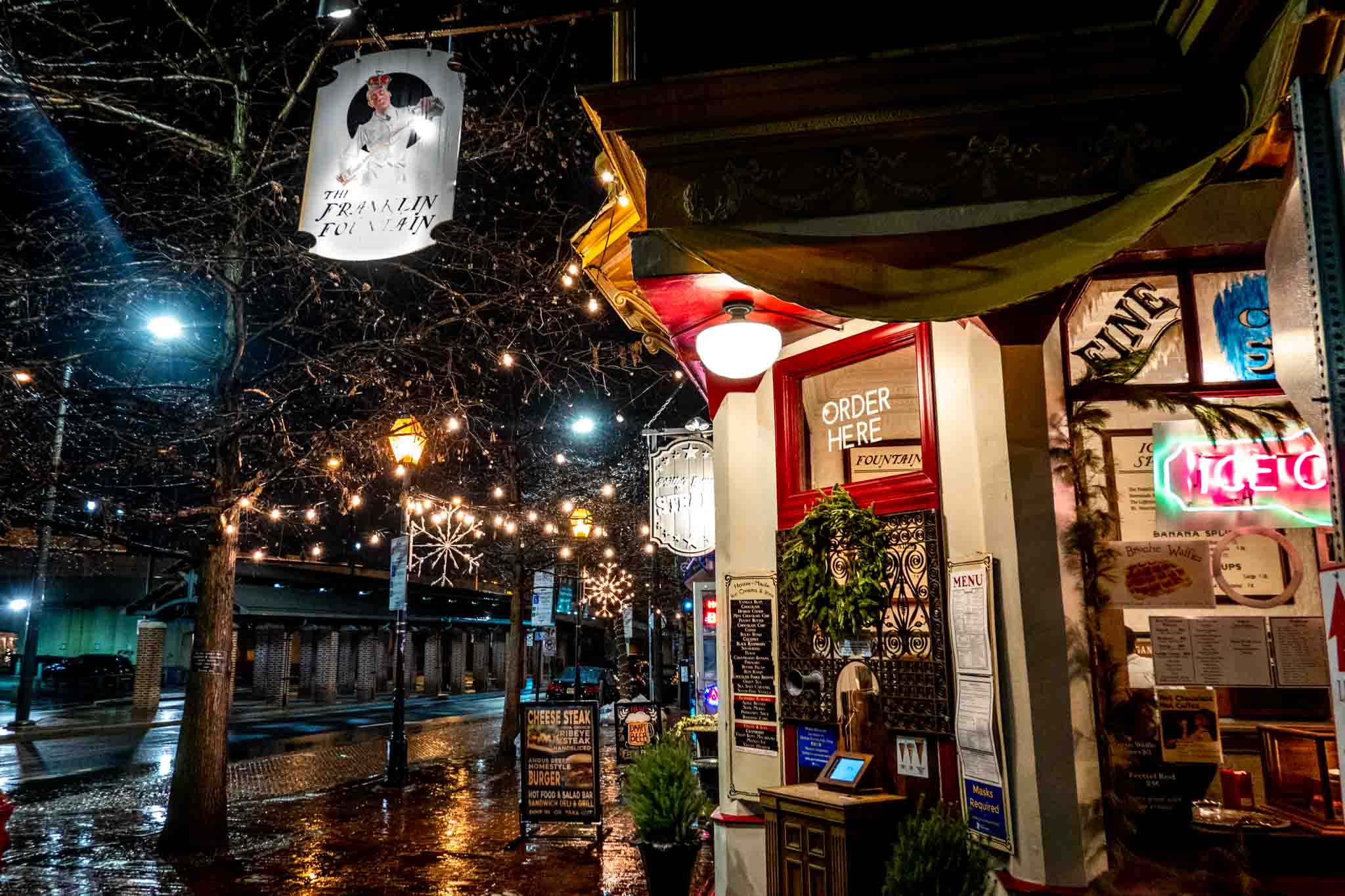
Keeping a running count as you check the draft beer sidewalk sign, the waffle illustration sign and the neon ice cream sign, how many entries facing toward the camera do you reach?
3

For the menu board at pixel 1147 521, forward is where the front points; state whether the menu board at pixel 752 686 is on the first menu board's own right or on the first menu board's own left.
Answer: on the first menu board's own right

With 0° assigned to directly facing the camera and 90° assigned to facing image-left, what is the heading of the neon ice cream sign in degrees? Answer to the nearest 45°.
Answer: approximately 0°

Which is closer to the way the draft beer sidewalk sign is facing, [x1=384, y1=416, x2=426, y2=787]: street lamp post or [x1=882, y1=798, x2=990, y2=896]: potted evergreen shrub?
the potted evergreen shrub
